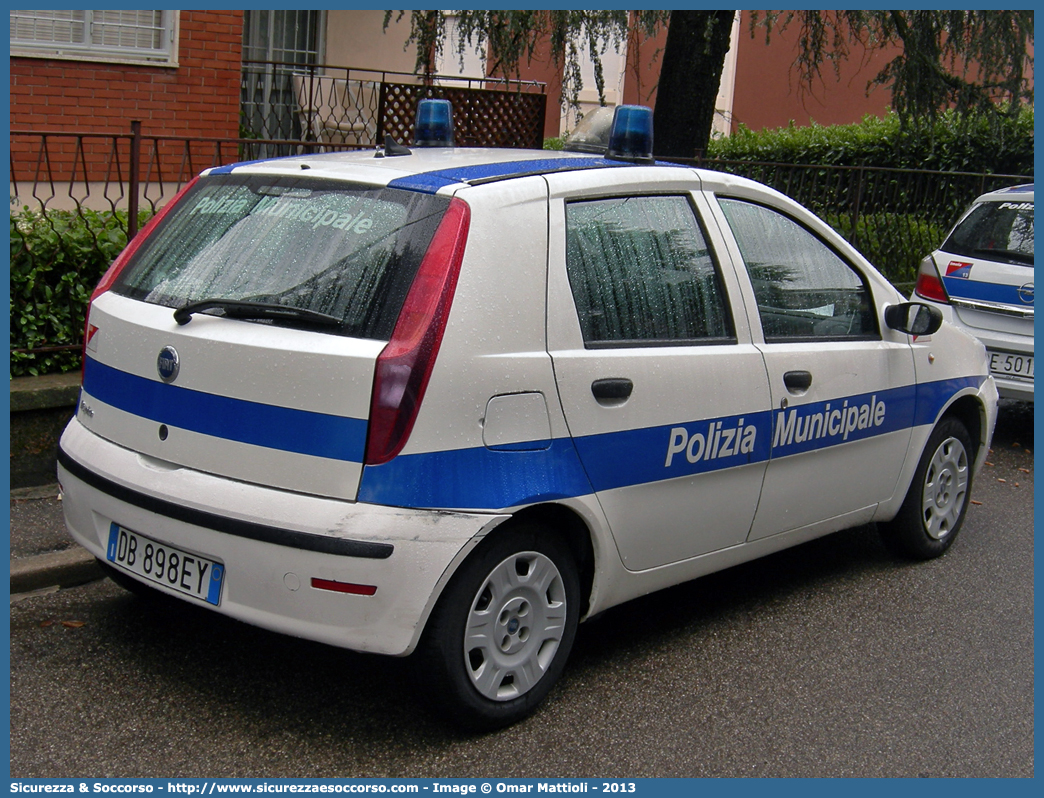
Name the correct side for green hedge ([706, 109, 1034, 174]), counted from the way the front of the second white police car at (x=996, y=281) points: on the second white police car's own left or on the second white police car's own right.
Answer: on the second white police car's own left

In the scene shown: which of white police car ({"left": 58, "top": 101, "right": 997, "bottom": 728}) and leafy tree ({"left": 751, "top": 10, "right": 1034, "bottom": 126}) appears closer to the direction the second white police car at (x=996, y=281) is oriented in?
the leafy tree

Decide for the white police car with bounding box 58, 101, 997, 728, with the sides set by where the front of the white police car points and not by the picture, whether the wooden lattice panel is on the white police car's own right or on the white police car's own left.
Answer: on the white police car's own left

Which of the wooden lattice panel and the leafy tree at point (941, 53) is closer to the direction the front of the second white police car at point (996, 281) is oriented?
the leafy tree

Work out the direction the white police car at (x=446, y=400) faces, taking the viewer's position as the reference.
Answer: facing away from the viewer and to the right of the viewer

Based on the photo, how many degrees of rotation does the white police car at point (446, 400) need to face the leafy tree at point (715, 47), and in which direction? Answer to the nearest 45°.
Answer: approximately 45° to its left

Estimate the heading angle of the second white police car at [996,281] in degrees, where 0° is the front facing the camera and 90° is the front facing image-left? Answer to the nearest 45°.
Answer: approximately 225°

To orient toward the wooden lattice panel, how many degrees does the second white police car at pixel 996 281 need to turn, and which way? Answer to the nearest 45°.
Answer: approximately 90° to its left

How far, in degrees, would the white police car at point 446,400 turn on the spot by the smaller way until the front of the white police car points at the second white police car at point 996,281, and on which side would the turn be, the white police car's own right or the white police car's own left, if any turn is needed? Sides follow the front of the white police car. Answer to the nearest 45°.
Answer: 0° — it already faces it

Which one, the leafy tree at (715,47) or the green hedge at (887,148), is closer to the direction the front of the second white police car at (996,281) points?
the green hedge
